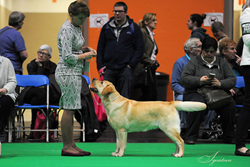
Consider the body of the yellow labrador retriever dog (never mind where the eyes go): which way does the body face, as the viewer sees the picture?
to the viewer's left

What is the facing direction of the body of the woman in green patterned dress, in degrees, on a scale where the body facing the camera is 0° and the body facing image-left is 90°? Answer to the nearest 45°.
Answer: approximately 270°

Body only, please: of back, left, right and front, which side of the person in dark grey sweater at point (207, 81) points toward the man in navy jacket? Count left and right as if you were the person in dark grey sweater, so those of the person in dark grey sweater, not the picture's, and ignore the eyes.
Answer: right

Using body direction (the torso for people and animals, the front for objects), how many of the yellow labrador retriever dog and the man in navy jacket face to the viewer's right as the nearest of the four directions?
0

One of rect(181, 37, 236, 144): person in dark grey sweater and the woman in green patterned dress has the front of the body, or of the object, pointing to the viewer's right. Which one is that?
the woman in green patterned dress

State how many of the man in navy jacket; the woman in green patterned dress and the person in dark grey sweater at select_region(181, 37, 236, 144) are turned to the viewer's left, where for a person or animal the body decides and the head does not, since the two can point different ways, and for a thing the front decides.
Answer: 0

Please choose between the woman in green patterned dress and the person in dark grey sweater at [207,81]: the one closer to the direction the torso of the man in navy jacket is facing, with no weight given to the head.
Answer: the woman in green patterned dress

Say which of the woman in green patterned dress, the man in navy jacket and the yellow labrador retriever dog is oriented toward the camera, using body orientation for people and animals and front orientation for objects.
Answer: the man in navy jacket

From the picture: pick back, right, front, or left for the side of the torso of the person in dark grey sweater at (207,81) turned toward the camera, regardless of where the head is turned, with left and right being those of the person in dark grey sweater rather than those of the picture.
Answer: front

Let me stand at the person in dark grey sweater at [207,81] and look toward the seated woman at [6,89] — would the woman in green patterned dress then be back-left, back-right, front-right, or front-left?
front-left

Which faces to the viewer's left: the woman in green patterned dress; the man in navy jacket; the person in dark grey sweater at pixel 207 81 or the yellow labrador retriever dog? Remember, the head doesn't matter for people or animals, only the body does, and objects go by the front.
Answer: the yellow labrador retriever dog

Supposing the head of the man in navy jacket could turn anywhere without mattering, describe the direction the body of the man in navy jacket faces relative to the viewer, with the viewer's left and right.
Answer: facing the viewer

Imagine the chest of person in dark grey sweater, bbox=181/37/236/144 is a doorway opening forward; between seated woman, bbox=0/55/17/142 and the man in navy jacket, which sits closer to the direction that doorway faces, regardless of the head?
the seated woman

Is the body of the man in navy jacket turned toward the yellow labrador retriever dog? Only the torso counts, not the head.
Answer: yes

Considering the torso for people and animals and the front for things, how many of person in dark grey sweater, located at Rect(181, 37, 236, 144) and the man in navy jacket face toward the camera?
2

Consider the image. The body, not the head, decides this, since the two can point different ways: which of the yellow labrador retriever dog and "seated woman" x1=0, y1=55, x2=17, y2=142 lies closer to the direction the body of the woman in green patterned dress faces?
the yellow labrador retriever dog
